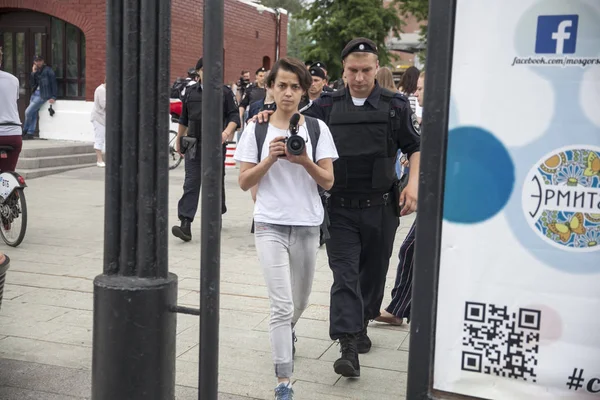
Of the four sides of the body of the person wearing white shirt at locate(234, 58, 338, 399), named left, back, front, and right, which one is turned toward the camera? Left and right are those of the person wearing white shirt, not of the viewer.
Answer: front

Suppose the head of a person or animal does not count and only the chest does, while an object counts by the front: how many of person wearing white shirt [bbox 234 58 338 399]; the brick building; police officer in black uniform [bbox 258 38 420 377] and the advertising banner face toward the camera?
4

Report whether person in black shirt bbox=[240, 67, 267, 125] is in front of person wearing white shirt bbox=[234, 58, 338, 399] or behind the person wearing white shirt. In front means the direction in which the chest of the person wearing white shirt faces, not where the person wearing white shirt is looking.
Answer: behind

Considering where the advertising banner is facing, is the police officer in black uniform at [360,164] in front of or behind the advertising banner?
behind

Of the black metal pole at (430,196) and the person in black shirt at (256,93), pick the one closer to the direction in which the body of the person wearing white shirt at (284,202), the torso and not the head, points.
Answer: the black metal pole

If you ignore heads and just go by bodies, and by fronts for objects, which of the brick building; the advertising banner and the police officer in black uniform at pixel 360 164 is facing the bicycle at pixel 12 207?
the brick building

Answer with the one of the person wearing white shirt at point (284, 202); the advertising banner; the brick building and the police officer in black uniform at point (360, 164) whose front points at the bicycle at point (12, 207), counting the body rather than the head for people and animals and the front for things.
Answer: the brick building

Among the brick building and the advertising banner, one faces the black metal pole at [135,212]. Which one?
the brick building

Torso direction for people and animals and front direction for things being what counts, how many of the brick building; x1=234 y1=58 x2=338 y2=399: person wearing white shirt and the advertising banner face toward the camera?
3
